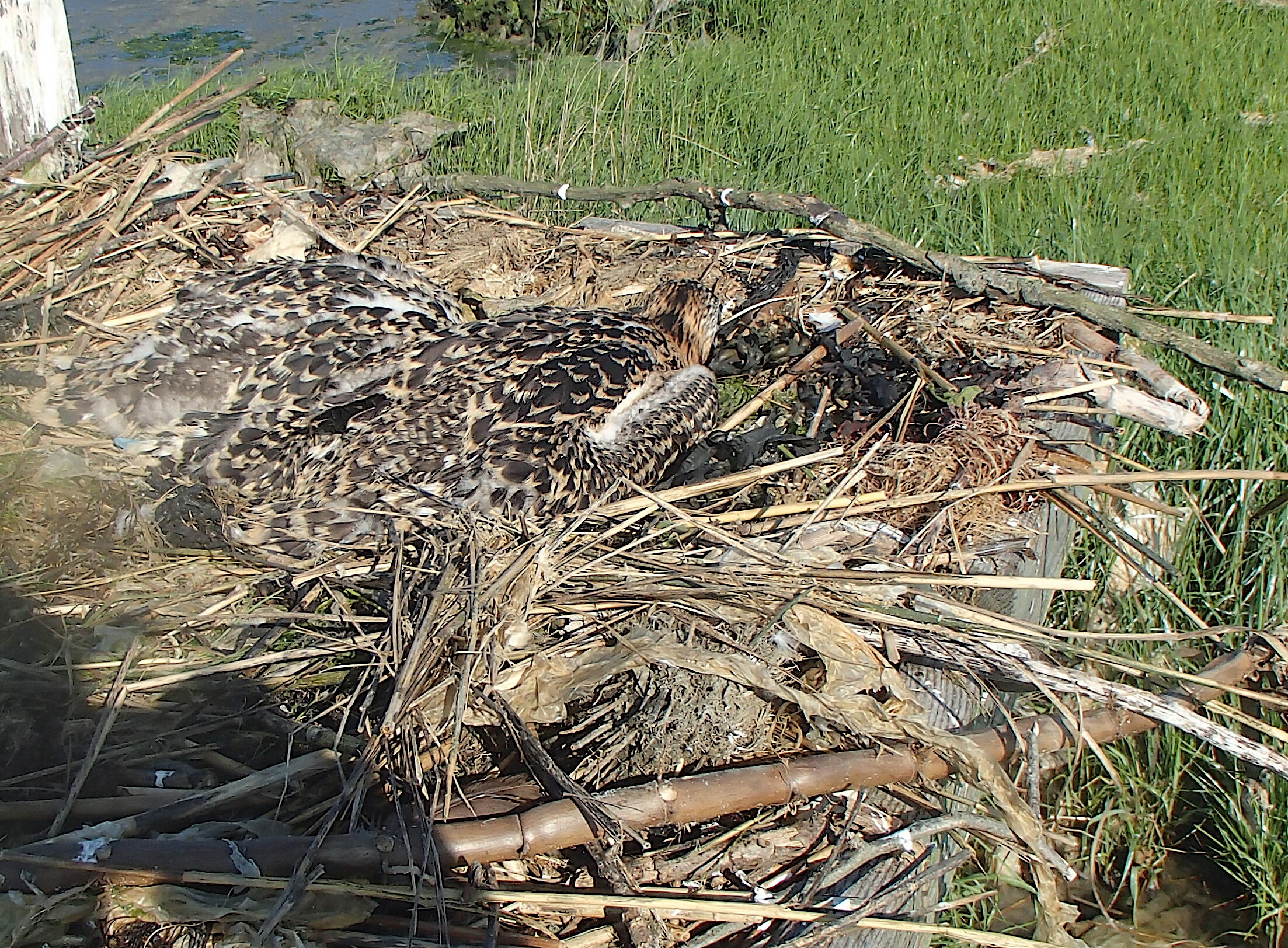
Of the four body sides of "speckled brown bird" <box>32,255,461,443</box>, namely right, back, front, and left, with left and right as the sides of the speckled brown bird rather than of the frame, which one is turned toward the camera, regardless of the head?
right

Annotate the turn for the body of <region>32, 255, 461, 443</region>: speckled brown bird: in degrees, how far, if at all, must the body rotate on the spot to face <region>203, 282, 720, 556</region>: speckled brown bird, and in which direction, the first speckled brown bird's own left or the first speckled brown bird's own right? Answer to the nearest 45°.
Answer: approximately 45° to the first speckled brown bird's own right

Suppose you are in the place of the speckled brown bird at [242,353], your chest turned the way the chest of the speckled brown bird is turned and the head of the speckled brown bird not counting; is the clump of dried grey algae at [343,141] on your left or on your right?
on your left

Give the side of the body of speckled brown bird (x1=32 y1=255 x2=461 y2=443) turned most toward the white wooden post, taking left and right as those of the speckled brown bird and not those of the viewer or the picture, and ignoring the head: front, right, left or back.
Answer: left
